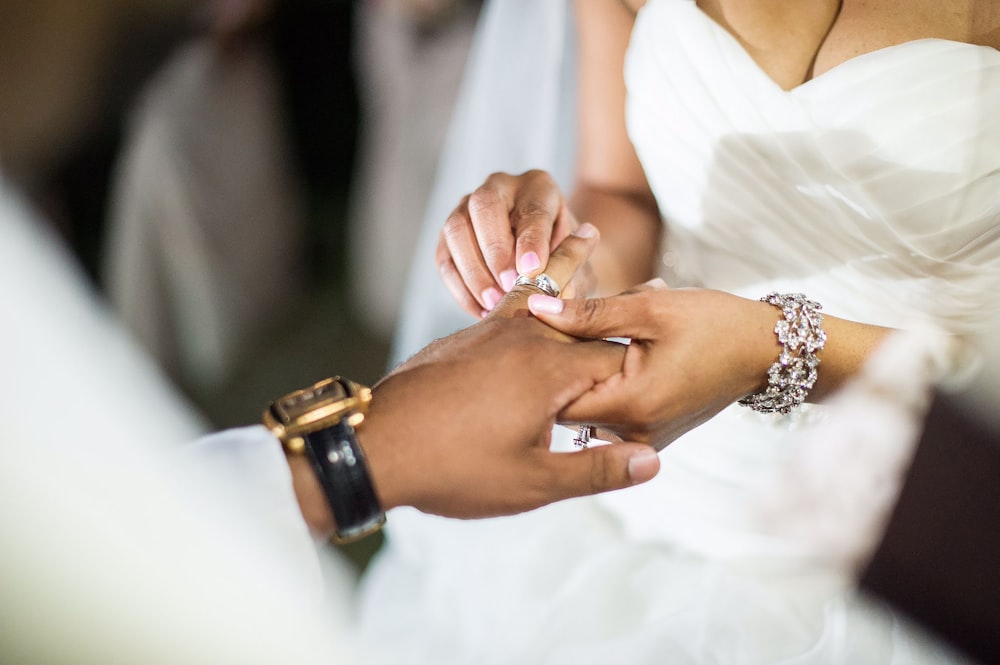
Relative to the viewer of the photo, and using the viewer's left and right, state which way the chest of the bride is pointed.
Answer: facing the viewer and to the left of the viewer
